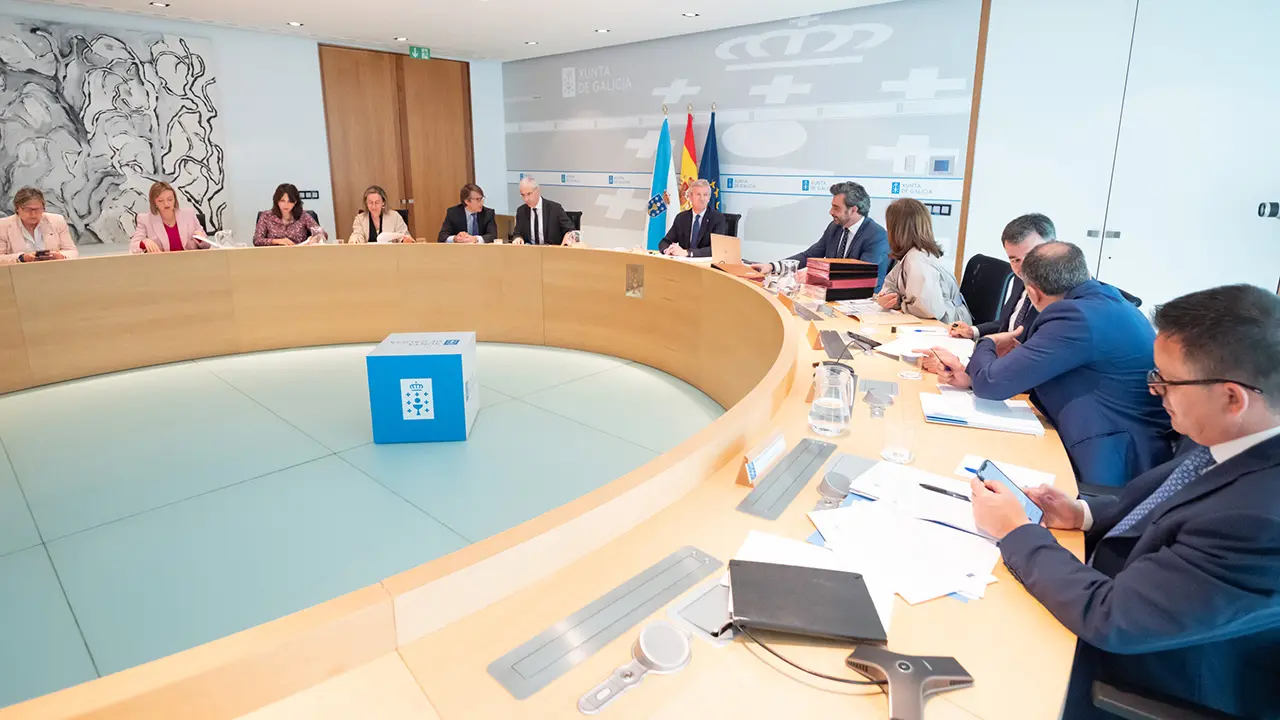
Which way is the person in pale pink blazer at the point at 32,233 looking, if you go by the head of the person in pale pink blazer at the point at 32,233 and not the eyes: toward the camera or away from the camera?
toward the camera

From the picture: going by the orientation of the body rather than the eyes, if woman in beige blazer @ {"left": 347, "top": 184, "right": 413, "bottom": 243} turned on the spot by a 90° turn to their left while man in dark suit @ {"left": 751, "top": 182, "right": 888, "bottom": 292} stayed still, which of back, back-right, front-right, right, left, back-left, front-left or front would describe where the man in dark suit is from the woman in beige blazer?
front-right

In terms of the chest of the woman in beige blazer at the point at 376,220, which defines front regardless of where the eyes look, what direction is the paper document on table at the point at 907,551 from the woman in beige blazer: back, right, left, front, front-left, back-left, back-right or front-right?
front

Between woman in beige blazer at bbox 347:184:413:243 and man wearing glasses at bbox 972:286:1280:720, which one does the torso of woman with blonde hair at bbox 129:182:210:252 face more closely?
the man wearing glasses

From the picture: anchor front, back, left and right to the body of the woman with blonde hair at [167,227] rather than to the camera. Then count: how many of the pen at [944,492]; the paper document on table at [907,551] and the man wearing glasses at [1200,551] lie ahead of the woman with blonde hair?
3

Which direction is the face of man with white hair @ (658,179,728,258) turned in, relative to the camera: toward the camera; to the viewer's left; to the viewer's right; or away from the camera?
toward the camera

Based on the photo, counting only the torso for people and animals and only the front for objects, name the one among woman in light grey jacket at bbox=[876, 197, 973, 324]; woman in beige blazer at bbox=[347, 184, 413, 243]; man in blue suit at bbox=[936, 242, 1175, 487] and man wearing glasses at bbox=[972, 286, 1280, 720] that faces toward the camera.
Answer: woman in beige blazer at bbox=[347, 184, 413, 243]

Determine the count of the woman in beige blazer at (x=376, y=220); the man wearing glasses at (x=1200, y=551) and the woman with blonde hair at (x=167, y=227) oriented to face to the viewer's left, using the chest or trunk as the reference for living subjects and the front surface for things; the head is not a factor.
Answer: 1

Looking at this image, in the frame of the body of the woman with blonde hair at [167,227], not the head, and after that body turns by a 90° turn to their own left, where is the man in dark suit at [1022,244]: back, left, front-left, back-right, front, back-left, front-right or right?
front-right

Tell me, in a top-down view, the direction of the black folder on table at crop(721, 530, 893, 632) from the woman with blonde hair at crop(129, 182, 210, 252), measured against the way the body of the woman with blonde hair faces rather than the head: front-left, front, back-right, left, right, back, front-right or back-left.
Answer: front

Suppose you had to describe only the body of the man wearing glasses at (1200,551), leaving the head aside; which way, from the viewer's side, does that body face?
to the viewer's left

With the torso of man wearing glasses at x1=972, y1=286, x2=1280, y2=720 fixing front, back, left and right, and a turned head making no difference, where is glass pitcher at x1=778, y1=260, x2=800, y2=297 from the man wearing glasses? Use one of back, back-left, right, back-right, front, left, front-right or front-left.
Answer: front-right

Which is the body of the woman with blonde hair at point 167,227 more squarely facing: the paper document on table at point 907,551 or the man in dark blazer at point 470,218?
the paper document on table

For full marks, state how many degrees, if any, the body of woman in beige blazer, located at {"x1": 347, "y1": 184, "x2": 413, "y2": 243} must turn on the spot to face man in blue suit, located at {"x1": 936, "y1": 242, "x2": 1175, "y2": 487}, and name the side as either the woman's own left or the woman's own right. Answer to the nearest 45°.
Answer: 0° — they already face them

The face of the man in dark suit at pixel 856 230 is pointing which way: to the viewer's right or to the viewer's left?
to the viewer's left

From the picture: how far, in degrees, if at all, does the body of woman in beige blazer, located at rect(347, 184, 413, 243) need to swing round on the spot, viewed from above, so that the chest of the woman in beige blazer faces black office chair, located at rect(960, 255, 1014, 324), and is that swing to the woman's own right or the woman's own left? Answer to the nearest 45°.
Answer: approximately 45° to the woman's own left

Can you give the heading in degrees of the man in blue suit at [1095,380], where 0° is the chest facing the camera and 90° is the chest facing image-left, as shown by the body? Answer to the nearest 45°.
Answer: approximately 135°

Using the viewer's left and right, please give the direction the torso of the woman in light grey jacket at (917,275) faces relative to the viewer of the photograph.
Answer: facing away from the viewer and to the left of the viewer

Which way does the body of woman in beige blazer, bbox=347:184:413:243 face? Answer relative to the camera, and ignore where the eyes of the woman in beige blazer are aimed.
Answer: toward the camera

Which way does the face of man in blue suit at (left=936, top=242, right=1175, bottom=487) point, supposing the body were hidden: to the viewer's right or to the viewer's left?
to the viewer's left
